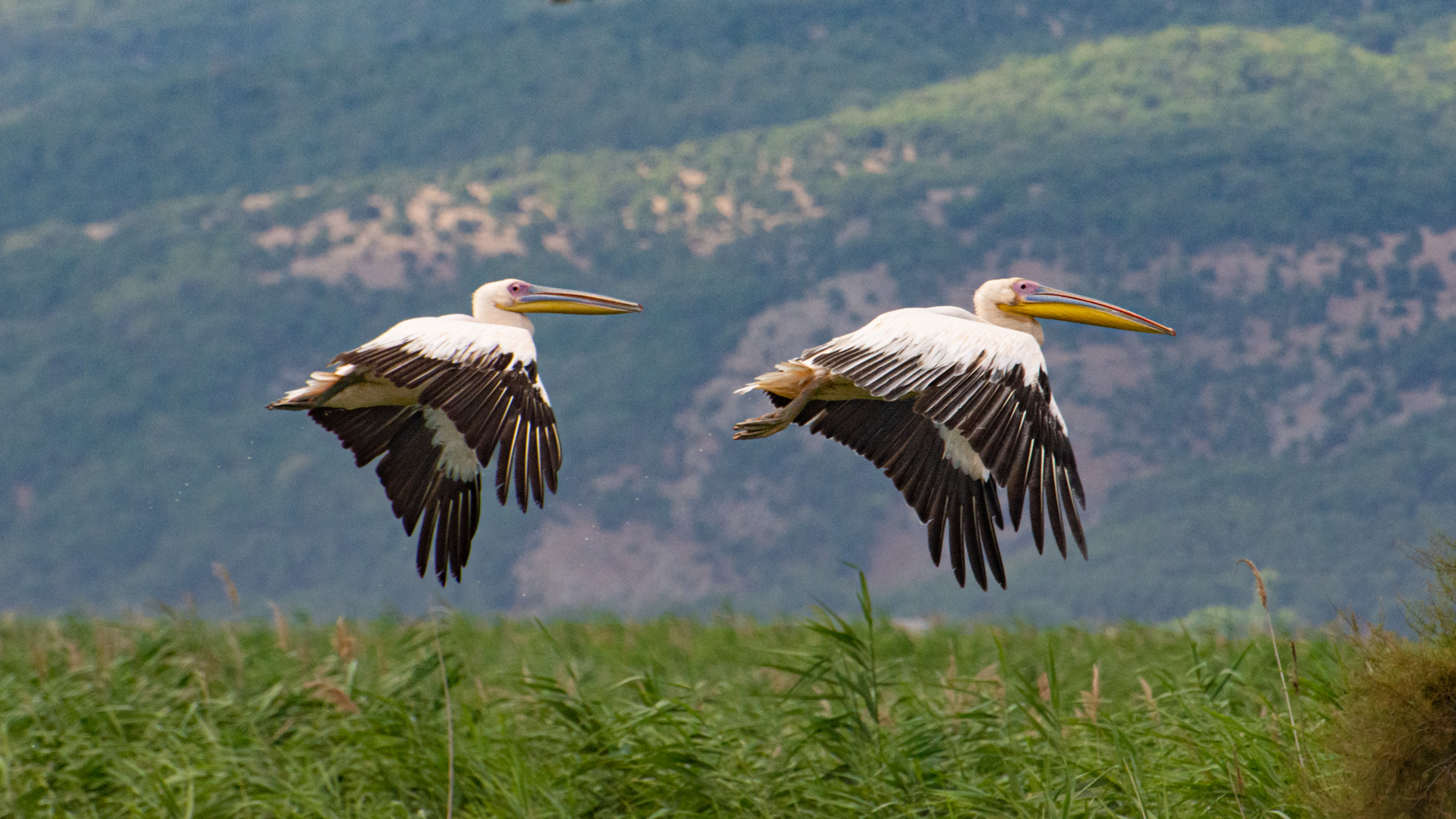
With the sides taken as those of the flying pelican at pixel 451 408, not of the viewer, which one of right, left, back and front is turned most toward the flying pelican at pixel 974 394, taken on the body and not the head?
front

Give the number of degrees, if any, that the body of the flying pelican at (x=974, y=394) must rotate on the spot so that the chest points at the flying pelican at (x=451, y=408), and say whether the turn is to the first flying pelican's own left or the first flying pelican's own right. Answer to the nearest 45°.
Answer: approximately 180°

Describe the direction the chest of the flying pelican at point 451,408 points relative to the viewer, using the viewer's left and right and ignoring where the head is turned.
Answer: facing to the right of the viewer

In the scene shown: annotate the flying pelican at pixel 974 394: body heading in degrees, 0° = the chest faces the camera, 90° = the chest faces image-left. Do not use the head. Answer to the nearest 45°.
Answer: approximately 270°

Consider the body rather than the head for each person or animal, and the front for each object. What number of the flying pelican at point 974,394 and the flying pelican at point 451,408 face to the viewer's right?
2
